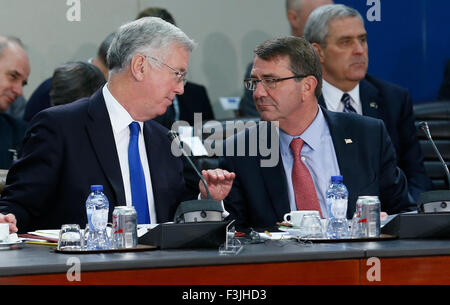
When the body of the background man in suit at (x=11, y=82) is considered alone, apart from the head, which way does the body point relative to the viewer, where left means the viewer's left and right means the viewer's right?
facing the viewer and to the right of the viewer

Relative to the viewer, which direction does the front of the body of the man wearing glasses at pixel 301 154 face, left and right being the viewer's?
facing the viewer and to the left of the viewer

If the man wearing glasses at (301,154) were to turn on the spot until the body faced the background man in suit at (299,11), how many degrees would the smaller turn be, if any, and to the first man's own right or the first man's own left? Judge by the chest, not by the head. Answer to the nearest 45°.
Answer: approximately 135° to the first man's own right

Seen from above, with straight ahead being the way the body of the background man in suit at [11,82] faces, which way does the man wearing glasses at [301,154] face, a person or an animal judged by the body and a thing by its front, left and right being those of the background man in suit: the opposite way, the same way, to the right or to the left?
to the right

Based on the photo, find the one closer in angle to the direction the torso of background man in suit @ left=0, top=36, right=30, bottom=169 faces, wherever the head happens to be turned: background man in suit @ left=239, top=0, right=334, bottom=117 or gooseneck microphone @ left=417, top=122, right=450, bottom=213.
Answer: the gooseneck microphone

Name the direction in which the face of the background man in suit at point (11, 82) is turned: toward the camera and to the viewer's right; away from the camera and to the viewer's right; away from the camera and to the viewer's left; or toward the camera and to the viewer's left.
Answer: toward the camera and to the viewer's right

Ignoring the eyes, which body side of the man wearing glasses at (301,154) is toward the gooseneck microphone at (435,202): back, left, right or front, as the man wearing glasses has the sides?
left

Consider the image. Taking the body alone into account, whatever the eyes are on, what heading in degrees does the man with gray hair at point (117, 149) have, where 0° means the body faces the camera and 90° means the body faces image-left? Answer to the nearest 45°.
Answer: approximately 315°

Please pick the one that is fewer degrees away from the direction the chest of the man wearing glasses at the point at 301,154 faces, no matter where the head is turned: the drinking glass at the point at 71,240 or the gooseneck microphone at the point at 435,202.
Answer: the drinking glass

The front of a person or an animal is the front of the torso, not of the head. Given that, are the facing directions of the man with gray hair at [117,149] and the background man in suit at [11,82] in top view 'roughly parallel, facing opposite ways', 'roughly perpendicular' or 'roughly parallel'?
roughly parallel

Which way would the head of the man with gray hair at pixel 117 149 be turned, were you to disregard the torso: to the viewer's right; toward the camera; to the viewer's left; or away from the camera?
to the viewer's right

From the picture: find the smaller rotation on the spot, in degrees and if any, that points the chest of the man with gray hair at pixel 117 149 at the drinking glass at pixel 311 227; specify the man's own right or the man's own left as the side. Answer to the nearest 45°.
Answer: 0° — they already face it

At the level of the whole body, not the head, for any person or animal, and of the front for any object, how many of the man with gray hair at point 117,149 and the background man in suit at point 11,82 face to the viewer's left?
0

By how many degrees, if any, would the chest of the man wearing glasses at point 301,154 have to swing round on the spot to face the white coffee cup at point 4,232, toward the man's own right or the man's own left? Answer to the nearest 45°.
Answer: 0° — they already face it
